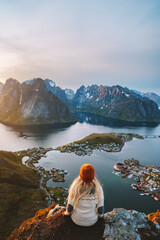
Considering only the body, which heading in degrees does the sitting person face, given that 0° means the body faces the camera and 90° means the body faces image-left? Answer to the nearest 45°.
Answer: approximately 180°

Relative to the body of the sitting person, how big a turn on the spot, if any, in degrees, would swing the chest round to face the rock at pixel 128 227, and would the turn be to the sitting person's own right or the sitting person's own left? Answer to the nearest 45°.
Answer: approximately 45° to the sitting person's own right

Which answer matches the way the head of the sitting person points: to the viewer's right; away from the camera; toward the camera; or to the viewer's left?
away from the camera
